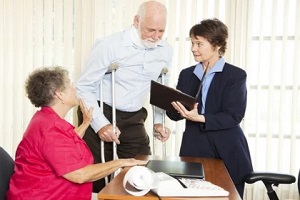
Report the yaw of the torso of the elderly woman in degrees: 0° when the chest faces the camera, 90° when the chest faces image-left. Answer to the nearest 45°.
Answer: approximately 270°

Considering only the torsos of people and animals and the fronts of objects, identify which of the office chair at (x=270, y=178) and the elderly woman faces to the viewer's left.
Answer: the office chair

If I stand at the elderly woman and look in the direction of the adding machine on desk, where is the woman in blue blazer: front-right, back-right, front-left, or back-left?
front-left

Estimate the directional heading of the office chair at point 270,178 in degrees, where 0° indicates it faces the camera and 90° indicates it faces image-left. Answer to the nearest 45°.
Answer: approximately 90°

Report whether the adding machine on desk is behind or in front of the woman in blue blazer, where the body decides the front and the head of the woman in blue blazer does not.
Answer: in front

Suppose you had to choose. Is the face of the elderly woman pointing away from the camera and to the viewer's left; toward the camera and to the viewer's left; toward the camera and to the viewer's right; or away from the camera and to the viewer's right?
away from the camera and to the viewer's right

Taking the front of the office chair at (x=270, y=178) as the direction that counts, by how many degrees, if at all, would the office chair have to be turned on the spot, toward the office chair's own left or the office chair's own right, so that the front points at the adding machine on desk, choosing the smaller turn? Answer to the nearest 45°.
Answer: approximately 45° to the office chair's own left

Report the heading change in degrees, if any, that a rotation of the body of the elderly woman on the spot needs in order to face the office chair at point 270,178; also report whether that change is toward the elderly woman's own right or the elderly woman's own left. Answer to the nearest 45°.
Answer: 0° — they already face it

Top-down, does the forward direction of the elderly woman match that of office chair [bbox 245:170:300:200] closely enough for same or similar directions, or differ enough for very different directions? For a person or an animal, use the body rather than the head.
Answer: very different directions

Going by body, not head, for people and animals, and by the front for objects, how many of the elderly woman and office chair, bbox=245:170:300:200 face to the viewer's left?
1
